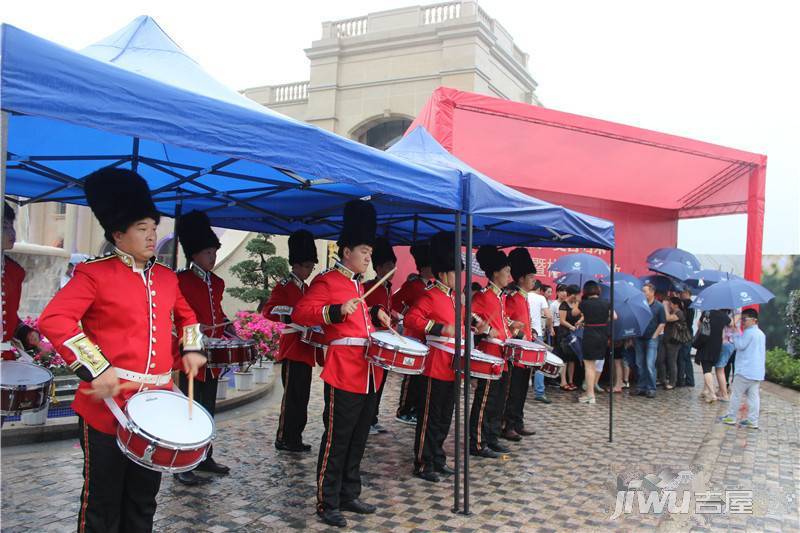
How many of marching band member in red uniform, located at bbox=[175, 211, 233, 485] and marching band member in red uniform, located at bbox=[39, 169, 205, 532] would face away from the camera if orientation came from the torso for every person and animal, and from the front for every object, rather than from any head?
0

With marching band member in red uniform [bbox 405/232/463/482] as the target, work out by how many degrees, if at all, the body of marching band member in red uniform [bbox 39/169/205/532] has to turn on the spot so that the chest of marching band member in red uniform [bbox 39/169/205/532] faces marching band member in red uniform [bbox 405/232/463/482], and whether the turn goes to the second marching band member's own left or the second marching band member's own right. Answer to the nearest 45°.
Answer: approximately 90° to the second marching band member's own left

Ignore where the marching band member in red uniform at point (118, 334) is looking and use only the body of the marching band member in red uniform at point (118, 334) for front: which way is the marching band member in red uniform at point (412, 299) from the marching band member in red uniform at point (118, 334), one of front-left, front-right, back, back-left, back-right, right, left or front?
left

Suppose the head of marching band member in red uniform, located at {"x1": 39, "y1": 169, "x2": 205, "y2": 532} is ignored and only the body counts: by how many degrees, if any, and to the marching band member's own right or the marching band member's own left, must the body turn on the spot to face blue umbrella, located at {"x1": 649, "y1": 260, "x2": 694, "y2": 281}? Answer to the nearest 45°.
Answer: approximately 90° to the marching band member's own left

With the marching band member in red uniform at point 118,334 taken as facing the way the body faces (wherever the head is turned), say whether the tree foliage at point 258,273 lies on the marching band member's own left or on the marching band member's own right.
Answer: on the marching band member's own left

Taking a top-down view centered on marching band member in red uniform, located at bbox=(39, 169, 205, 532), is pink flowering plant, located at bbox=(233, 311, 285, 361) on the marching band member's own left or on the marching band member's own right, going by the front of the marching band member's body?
on the marching band member's own left

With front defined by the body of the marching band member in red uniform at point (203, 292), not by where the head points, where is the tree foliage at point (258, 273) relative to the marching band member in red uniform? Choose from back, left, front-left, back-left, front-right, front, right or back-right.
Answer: back-left

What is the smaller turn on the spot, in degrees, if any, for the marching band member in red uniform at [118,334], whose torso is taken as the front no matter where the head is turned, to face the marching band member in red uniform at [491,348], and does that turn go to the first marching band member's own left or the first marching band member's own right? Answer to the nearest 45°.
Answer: approximately 90° to the first marching band member's own left
